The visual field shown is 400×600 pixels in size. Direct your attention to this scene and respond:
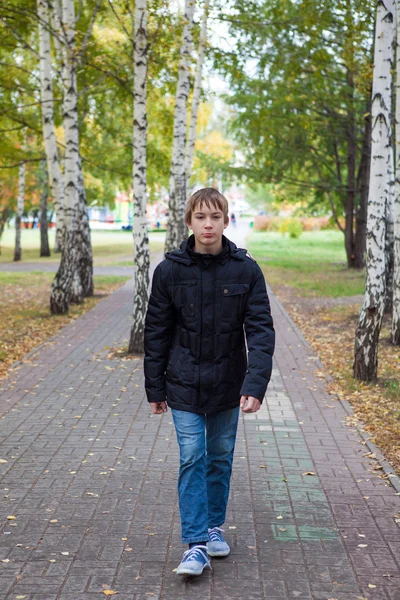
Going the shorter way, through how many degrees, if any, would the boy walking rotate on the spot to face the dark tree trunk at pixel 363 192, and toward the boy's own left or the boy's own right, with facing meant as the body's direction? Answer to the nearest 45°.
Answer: approximately 180°

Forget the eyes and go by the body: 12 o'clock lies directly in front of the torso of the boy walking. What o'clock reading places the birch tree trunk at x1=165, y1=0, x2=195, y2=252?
The birch tree trunk is roughly at 6 o'clock from the boy walking.

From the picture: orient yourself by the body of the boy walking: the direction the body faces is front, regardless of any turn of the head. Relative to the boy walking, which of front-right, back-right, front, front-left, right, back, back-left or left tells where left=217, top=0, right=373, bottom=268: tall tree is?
back

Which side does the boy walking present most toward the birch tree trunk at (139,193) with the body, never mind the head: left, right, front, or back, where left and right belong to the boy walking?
back

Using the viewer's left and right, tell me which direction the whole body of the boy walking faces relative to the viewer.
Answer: facing the viewer

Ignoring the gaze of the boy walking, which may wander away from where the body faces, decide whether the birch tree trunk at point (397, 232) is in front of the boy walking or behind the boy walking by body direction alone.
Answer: behind

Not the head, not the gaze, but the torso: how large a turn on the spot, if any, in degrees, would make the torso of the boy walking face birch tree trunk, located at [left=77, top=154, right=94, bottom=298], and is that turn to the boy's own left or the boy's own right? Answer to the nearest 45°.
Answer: approximately 180°

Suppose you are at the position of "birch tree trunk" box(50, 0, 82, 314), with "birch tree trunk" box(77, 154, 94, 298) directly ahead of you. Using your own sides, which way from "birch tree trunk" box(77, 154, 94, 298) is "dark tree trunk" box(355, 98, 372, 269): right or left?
right

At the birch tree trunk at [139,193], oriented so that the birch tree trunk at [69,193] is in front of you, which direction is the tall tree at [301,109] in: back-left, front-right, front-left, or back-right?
front-right

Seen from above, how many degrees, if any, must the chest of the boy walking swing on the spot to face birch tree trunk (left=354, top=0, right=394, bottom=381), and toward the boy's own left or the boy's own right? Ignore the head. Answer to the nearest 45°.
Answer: approximately 180°
